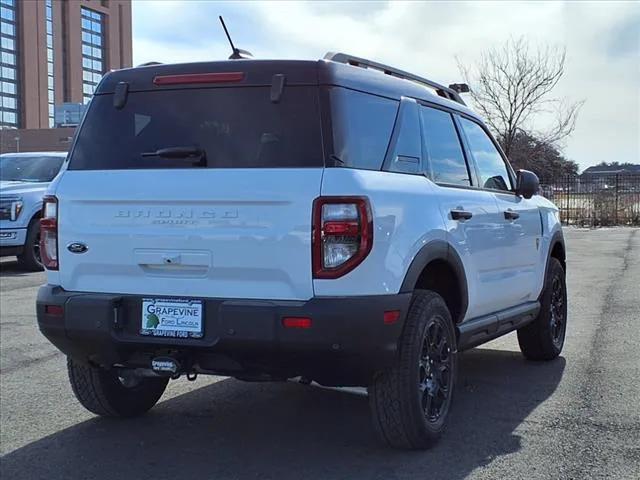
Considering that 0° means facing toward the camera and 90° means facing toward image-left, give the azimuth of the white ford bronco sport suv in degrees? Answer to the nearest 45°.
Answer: approximately 225°

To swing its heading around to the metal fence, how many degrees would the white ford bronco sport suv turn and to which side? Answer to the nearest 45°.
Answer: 0° — it already faces it
